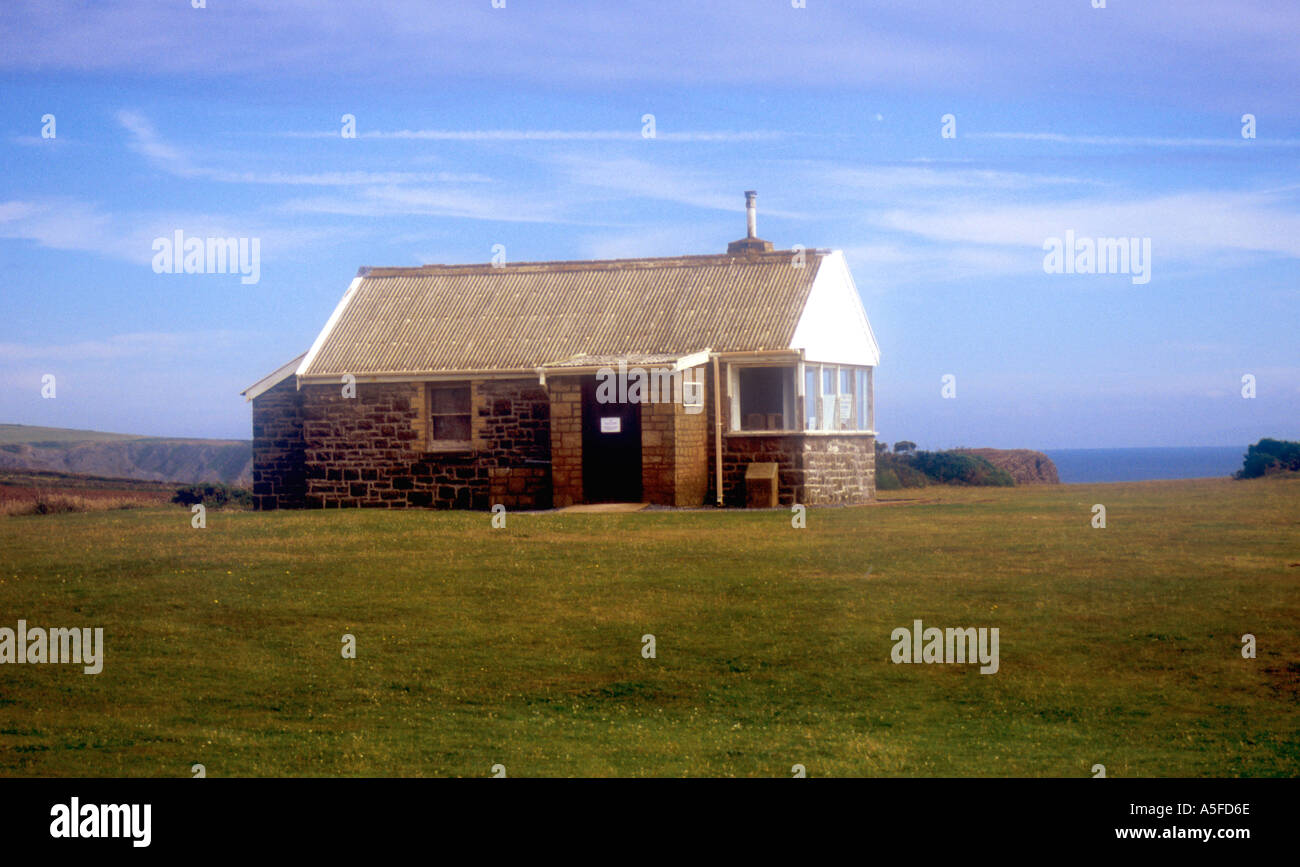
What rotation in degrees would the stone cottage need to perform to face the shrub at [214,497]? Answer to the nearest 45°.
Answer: approximately 135° to its right

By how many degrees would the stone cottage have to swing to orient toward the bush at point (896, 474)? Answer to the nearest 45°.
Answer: approximately 135° to its left

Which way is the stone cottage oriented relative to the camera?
toward the camera

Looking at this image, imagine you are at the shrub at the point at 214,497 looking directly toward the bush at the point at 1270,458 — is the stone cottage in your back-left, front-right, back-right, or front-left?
front-right

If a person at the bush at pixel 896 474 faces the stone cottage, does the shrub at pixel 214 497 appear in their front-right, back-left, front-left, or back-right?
front-right

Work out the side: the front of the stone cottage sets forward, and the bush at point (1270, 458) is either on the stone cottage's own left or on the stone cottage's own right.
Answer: on the stone cottage's own left

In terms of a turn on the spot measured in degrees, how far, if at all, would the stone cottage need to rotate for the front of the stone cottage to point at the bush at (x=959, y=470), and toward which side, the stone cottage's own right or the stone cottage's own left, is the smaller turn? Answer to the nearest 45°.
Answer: approximately 135° to the stone cottage's own left
